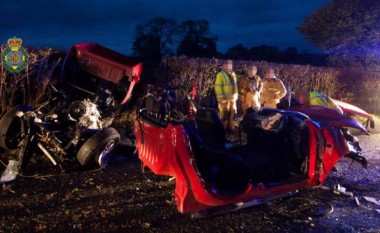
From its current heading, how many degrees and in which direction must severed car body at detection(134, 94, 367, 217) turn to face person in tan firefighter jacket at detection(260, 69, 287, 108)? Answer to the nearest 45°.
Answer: approximately 45° to its left

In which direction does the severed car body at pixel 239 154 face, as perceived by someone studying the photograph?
facing away from the viewer and to the right of the viewer

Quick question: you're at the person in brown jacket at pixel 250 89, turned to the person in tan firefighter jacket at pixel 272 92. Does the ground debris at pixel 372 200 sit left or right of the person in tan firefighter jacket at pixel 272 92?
right

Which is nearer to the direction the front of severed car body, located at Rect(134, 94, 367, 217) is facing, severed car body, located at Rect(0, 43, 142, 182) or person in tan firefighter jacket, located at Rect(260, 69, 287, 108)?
the person in tan firefighter jacket

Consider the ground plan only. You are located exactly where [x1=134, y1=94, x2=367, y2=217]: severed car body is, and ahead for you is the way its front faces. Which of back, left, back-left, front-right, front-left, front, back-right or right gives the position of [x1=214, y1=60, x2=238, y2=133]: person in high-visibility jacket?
front-left

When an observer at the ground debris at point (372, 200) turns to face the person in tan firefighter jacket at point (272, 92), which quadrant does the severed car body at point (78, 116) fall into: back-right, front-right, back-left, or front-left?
front-left

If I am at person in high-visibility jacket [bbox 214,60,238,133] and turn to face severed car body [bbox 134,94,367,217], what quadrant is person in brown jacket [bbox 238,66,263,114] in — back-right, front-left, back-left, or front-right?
back-left

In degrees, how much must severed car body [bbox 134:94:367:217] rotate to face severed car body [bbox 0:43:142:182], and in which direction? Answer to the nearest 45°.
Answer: approximately 135° to its left

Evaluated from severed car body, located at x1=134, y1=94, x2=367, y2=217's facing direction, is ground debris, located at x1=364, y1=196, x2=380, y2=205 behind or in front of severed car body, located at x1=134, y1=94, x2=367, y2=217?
in front

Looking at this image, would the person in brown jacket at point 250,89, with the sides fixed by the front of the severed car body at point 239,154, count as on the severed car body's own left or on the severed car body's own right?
on the severed car body's own left

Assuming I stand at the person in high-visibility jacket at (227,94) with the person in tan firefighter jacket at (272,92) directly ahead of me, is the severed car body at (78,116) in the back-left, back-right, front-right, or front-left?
back-right
